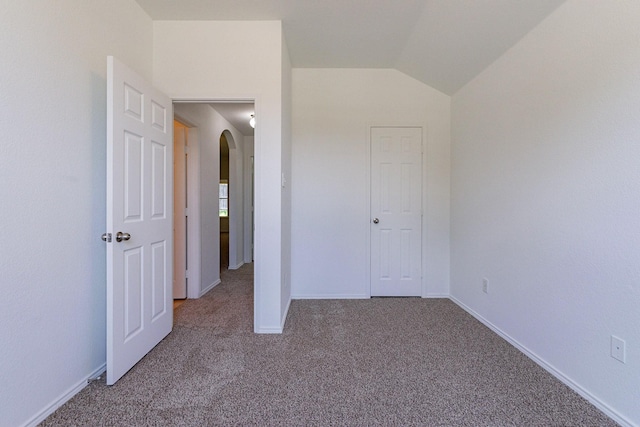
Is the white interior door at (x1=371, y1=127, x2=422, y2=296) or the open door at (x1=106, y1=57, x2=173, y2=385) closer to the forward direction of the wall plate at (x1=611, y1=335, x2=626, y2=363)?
the open door

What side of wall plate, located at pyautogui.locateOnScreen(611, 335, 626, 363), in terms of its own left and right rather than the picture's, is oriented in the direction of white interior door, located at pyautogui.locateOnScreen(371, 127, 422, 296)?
right

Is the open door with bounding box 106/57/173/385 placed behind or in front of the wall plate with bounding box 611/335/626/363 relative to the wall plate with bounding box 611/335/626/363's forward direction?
in front

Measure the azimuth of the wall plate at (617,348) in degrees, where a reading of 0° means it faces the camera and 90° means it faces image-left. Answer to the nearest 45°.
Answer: approximately 45°
